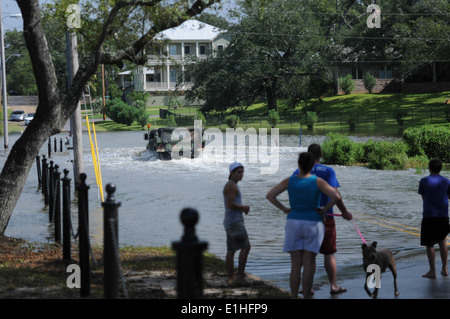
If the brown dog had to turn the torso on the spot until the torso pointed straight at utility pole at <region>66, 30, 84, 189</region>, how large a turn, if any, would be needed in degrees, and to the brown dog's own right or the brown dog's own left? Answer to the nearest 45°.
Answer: approximately 90° to the brown dog's own right

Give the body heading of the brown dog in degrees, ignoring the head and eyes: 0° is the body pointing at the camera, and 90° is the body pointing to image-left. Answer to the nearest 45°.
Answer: approximately 45°

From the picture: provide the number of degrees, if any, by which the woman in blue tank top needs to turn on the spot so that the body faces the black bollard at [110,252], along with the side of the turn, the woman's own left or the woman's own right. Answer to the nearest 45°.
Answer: approximately 135° to the woman's own left

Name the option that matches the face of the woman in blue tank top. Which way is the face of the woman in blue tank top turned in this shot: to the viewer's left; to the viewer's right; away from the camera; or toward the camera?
away from the camera

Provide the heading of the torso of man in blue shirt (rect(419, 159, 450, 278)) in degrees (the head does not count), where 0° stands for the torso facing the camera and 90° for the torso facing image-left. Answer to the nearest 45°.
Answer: approximately 135°

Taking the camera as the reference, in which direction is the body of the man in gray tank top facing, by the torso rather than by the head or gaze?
to the viewer's right

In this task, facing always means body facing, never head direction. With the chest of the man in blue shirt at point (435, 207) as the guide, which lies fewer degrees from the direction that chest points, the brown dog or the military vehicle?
the military vehicle

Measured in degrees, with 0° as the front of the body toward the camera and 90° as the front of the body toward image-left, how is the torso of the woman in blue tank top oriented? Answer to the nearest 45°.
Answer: approximately 180°
